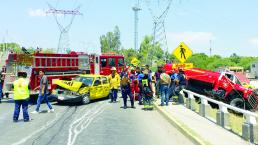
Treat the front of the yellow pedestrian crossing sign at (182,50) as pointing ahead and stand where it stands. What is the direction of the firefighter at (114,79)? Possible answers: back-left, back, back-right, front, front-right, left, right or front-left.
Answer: right

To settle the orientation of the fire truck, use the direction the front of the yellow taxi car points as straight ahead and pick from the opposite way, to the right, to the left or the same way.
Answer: the opposite way

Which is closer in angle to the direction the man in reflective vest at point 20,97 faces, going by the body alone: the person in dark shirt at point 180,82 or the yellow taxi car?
the yellow taxi car

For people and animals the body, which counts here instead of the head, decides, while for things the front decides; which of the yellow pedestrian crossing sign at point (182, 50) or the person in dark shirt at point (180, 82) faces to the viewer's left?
the person in dark shirt

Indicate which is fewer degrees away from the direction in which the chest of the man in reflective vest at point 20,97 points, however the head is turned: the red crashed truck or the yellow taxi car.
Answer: the yellow taxi car

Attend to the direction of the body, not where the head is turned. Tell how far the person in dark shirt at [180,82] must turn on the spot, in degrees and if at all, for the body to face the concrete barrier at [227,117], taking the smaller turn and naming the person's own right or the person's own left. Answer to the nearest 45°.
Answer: approximately 90° to the person's own left

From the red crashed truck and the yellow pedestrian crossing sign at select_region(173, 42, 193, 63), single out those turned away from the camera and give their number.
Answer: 0

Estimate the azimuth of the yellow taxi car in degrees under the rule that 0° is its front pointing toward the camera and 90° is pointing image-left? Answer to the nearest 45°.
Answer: approximately 45°

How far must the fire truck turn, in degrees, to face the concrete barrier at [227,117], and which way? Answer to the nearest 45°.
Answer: approximately 90° to its right

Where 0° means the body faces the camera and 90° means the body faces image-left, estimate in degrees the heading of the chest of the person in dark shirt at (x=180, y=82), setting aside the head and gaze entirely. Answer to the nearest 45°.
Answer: approximately 90°

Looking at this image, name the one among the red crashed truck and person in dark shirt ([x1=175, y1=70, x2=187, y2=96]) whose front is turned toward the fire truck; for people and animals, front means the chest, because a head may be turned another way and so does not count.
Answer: the person in dark shirt

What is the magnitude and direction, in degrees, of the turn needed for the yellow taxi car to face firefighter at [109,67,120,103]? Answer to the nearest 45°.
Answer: approximately 135° to its left

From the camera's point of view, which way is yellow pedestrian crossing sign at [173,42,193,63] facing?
toward the camera
